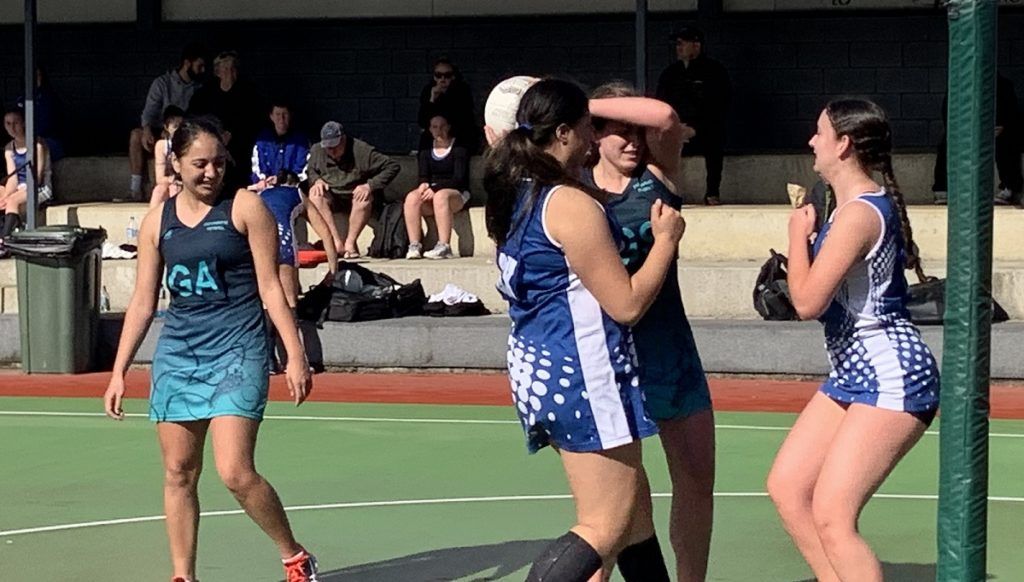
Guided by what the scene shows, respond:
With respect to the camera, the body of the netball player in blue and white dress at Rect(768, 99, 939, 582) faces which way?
to the viewer's left

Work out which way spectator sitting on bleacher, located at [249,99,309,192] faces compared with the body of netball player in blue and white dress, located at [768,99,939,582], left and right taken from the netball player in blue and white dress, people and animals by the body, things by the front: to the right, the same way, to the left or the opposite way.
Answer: to the left

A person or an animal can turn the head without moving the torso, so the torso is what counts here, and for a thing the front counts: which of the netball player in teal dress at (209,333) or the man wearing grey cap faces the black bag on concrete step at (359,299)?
the man wearing grey cap

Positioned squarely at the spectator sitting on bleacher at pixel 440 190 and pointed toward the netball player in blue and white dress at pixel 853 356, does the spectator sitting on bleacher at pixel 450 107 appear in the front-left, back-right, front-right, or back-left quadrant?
back-left

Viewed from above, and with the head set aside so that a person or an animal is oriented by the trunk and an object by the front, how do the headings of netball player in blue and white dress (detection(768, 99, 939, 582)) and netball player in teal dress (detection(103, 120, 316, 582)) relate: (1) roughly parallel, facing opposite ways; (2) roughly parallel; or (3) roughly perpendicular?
roughly perpendicular

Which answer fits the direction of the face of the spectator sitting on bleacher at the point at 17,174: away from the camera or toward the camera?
toward the camera

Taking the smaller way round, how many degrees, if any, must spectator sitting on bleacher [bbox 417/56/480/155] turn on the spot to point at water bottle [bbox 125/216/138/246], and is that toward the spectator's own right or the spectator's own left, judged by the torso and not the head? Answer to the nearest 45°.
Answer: approximately 90° to the spectator's own right

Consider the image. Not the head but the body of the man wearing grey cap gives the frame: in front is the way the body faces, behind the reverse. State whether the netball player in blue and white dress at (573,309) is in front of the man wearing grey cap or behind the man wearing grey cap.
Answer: in front

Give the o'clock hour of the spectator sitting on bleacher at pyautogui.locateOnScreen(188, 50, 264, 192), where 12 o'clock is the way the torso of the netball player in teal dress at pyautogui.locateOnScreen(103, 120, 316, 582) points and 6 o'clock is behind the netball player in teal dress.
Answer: The spectator sitting on bleacher is roughly at 6 o'clock from the netball player in teal dress.

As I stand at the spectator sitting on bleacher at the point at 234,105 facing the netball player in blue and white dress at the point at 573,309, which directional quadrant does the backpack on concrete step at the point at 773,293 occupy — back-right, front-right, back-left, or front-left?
front-left

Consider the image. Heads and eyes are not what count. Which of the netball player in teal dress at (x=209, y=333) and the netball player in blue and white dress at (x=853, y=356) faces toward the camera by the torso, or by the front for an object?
the netball player in teal dress

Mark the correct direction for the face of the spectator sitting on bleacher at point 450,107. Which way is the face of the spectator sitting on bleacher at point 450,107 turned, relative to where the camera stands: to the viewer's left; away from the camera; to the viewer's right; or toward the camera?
toward the camera

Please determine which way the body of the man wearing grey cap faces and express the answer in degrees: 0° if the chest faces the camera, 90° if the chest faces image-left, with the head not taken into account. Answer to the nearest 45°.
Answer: approximately 0°

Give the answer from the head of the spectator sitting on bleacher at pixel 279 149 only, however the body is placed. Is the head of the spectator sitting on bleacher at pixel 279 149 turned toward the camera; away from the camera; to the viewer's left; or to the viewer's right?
toward the camera

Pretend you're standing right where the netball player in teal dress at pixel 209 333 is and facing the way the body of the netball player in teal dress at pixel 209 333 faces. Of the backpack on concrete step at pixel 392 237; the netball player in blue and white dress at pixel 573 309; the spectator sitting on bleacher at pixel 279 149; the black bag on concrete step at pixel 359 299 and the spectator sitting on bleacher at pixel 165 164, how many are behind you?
4

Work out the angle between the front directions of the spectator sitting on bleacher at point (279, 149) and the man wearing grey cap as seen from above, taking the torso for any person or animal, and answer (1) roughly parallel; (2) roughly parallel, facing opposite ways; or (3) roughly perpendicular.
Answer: roughly parallel

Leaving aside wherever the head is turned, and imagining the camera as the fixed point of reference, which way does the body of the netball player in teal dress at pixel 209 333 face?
toward the camera

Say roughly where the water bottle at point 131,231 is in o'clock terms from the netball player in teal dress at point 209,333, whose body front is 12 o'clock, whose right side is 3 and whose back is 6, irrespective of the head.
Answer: The water bottle is roughly at 6 o'clock from the netball player in teal dress.

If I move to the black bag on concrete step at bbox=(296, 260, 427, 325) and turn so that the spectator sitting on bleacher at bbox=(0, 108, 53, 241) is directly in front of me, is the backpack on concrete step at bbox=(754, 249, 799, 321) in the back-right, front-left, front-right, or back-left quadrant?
back-right

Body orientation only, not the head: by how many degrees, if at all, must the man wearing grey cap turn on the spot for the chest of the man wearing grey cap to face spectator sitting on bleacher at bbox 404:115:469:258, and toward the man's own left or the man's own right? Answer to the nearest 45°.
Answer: approximately 90° to the man's own left

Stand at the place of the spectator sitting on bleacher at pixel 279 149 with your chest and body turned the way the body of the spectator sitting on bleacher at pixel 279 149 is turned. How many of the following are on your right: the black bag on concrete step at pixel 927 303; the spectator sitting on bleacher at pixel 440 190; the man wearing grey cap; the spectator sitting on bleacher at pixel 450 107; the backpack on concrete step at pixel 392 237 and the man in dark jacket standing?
0

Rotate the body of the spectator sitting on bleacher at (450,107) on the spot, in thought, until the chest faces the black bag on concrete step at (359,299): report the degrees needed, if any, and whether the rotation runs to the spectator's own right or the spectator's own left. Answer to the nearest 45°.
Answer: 0° — they already face it
